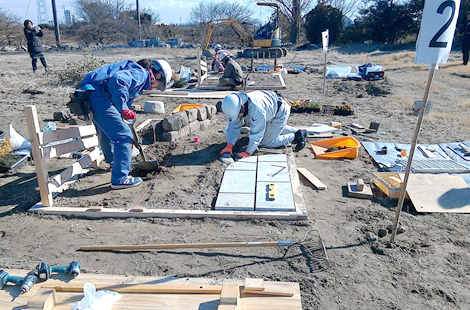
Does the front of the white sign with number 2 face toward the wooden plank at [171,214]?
no

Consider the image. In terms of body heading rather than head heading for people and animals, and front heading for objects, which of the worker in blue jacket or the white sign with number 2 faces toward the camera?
the white sign with number 2

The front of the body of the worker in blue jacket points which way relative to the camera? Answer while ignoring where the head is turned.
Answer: to the viewer's right

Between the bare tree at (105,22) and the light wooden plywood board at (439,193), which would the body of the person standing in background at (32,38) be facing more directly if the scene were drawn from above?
the light wooden plywood board

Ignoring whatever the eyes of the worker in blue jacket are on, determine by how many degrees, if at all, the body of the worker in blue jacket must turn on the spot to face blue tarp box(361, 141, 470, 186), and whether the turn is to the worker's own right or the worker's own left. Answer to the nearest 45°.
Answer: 0° — they already face it

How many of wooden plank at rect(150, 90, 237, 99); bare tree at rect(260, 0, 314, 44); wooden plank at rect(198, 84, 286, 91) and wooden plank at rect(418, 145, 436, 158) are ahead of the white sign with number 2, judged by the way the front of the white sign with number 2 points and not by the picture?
0

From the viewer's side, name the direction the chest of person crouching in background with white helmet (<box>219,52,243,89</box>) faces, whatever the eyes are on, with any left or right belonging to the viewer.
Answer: facing to the left of the viewer

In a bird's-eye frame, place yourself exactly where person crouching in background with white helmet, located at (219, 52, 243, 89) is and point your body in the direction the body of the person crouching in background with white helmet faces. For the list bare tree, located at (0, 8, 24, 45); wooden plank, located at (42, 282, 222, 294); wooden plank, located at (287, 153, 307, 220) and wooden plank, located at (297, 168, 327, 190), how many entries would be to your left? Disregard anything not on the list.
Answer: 3

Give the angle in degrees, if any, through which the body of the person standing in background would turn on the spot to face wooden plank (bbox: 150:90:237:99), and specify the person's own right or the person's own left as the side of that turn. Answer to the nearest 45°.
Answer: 0° — they already face it

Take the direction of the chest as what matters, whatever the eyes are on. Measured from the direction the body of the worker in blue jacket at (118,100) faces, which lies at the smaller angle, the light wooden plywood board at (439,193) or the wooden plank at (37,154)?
the light wooden plywood board

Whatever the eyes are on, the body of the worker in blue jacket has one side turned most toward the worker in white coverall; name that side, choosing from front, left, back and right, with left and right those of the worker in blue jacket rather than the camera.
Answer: front

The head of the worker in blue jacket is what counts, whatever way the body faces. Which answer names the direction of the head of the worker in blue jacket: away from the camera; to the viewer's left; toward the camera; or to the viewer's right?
to the viewer's right

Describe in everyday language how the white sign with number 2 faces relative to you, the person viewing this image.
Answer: facing the viewer

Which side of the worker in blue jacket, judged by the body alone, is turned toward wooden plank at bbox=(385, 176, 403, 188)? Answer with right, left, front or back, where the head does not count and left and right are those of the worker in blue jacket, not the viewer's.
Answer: front

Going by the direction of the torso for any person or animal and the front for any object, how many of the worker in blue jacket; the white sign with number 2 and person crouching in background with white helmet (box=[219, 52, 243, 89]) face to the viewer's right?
1
